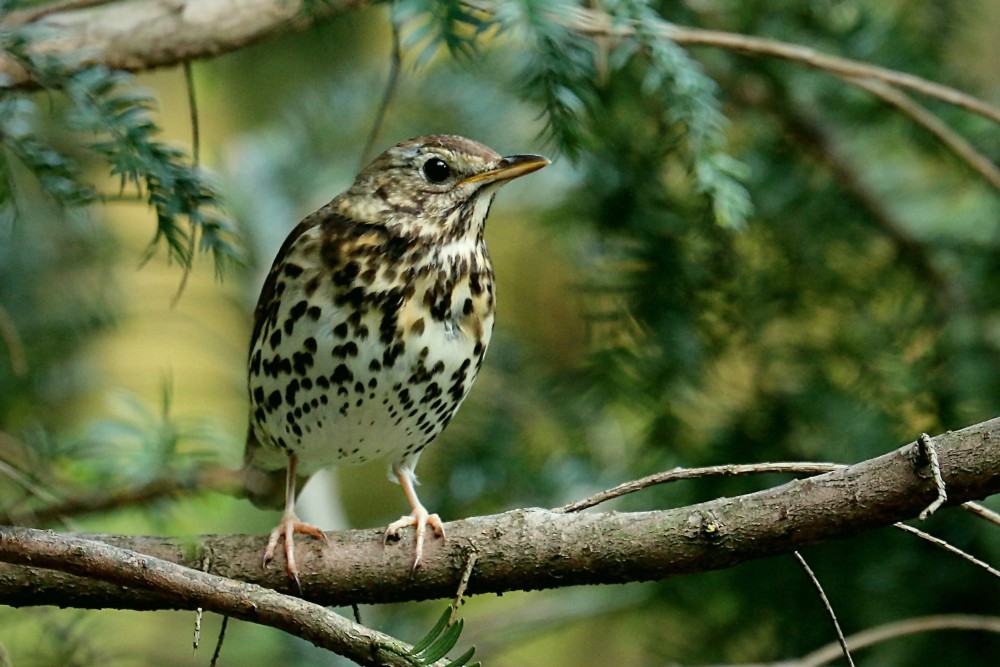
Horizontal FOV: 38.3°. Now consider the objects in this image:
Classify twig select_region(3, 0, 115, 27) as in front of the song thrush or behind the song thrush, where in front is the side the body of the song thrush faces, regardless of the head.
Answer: behind

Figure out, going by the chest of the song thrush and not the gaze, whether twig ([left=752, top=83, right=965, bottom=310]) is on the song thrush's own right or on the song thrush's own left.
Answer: on the song thrush's own left

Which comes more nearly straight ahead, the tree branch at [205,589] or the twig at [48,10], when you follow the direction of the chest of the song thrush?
the tree branch

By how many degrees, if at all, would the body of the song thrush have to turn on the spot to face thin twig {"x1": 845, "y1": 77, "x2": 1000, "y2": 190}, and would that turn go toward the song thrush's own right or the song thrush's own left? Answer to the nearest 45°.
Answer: approximately 45° to the song thrush's own left

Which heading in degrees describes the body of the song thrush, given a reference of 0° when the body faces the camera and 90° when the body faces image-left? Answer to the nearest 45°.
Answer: approximately 315°

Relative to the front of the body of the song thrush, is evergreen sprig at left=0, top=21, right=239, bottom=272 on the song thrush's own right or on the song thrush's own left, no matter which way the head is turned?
on the song thrush's own right
